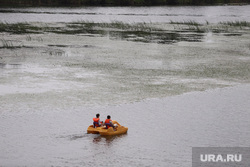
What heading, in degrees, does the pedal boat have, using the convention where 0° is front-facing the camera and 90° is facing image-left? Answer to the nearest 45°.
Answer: approximately 270°
